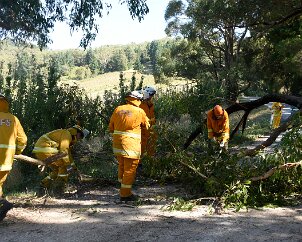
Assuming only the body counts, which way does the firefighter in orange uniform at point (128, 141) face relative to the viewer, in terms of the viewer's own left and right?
facing away from the viewer and to the right of the viewer

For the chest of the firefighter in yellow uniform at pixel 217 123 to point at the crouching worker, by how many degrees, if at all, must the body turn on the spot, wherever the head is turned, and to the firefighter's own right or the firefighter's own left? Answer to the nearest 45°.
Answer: approximately 45° to the firefighter's own right

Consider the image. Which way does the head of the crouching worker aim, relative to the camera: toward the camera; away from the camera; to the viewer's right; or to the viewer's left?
to the viewer's right

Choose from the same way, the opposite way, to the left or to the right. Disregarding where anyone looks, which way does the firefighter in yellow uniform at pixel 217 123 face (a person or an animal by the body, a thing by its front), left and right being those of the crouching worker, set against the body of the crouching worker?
to the right

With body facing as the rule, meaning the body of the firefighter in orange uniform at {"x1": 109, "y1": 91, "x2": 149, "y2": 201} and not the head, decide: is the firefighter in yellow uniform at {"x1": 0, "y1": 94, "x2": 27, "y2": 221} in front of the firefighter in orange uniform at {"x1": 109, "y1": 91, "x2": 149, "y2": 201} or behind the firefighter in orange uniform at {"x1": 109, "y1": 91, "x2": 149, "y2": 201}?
behind

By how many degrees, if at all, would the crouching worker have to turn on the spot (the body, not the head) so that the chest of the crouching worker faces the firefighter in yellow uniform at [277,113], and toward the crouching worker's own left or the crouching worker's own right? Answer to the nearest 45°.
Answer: approximately 45° to the crouching worker's own left

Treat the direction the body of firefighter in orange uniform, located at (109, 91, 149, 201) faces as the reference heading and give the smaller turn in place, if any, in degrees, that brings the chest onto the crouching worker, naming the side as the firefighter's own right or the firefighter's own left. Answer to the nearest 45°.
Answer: approximately 90° to the firefighter's own left

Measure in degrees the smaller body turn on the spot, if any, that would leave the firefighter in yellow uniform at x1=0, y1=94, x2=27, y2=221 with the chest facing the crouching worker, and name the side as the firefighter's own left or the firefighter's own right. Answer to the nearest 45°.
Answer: approximately 45° to the firefighter's own right

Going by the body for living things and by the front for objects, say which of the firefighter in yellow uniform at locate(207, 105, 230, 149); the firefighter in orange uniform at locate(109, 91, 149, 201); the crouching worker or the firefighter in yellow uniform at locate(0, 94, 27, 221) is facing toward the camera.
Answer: the firefighter in yellow uniform at locate(207, 105, 230, 149)

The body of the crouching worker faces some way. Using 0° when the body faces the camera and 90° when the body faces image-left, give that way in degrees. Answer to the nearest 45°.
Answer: approximately 270°

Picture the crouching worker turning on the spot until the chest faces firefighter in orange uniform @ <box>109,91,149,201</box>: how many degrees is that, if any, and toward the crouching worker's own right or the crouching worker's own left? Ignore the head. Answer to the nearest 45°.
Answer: approximately 45° to the crouching worker's own right

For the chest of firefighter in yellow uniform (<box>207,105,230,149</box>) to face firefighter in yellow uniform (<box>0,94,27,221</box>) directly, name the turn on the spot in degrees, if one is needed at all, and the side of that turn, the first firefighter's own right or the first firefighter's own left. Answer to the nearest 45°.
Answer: approximately 45° to the first firefighter's own right
